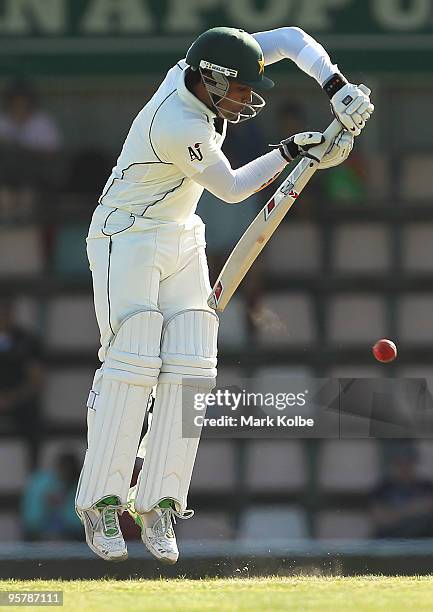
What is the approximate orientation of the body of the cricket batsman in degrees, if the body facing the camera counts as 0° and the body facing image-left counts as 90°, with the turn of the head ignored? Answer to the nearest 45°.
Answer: approximately 315°

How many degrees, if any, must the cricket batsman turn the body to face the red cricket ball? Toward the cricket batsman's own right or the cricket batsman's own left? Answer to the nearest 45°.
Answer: approximately 90° to the cricket batsman's own left
